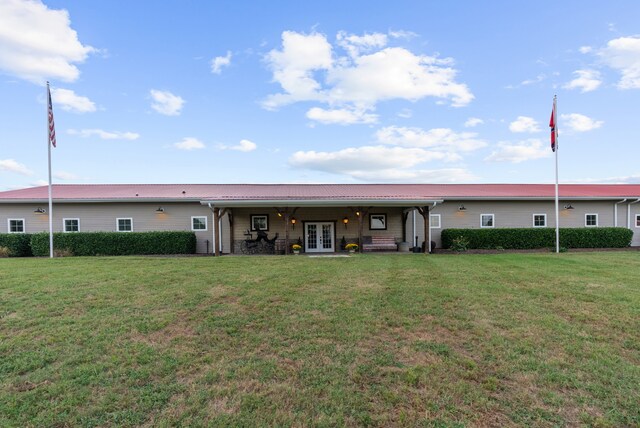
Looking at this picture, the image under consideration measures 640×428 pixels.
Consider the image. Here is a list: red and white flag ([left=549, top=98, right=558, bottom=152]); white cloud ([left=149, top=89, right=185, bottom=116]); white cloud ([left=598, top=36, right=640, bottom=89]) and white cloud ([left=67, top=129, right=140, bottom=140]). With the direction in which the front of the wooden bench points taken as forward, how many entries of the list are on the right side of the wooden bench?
2

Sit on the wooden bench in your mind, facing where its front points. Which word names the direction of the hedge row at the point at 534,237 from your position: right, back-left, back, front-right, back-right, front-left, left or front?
left

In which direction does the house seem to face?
toward the camera

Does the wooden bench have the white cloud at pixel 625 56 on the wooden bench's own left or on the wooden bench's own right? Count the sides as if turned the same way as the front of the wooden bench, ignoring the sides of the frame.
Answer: on the wooden bench's own left

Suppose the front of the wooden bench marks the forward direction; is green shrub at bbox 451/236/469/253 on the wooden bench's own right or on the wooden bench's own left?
on the wooden bench's own left
